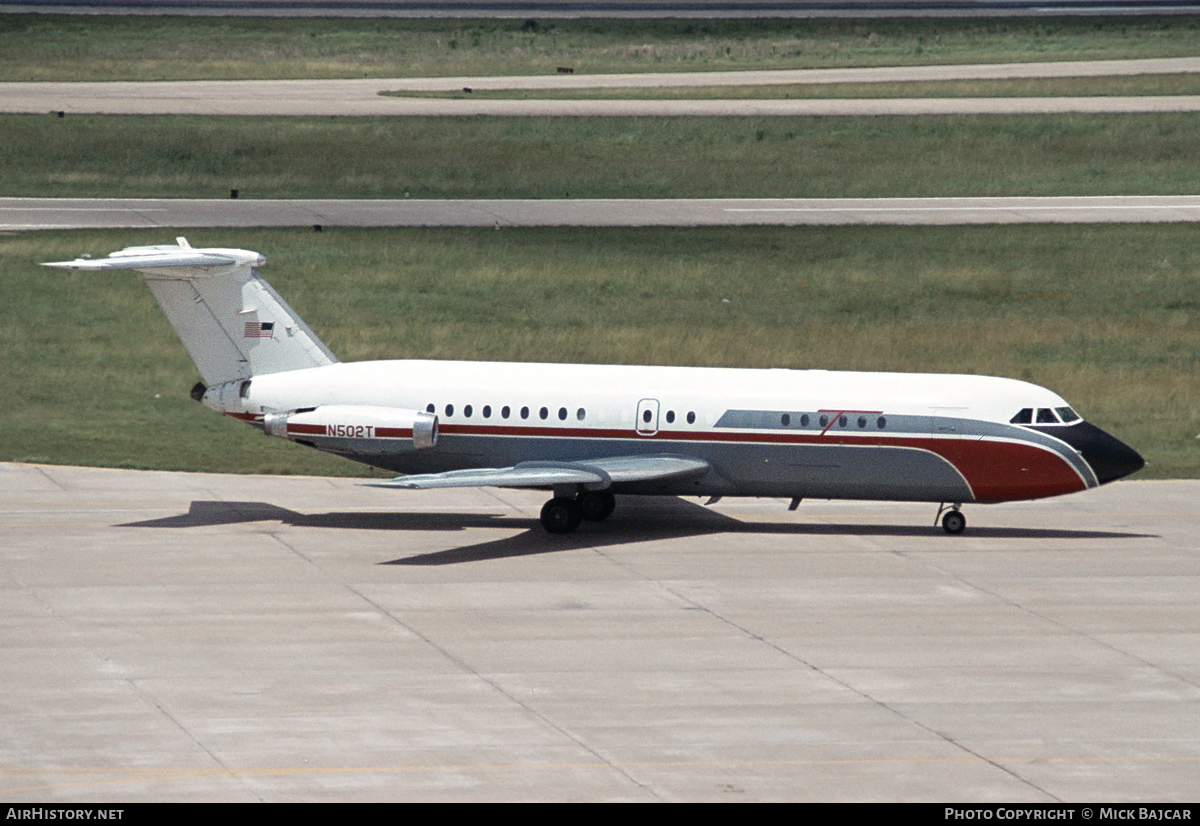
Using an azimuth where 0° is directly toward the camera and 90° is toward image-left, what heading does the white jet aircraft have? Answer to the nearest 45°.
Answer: approximately 270°
